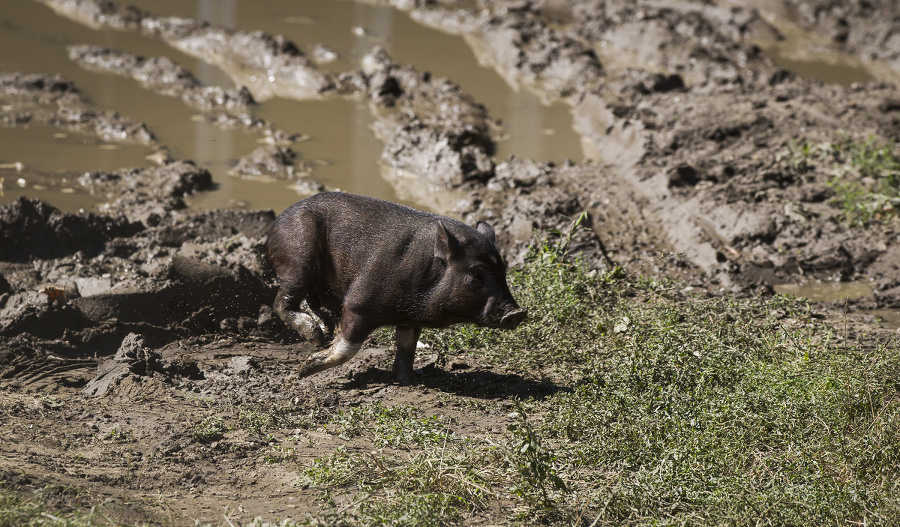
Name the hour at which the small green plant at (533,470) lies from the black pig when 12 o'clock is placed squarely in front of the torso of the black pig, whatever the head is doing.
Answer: The small green plant is roughly at 2 o'clock from the black pig.

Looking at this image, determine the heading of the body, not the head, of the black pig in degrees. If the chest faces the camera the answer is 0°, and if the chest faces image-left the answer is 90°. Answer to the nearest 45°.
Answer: approximately 270°

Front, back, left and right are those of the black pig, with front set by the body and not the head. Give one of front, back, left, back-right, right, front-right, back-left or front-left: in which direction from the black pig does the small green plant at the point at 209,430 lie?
back-right
